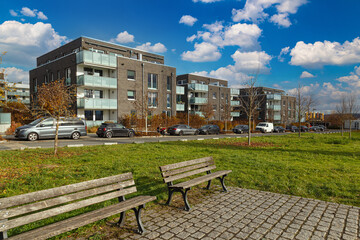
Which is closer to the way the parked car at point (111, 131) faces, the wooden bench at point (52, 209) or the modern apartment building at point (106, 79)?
the modern apartment building

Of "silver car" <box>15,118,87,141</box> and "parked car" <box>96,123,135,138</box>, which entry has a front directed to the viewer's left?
the silver car

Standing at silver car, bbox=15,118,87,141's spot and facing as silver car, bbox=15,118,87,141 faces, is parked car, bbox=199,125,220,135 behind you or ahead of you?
behind

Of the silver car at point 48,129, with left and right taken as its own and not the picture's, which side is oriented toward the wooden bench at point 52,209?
left

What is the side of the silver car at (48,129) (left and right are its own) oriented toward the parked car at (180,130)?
back

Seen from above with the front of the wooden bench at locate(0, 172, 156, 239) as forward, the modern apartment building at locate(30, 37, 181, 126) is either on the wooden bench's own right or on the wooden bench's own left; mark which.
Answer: on the wooden bench's own left

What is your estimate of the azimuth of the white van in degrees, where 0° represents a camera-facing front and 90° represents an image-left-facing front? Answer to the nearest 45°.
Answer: approximately 45°

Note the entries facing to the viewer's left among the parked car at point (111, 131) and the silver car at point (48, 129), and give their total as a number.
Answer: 1

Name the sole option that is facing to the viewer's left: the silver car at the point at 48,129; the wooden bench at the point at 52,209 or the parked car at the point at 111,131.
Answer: the silver car

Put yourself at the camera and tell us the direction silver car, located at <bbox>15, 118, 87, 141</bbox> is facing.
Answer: facing to the left of the viewer

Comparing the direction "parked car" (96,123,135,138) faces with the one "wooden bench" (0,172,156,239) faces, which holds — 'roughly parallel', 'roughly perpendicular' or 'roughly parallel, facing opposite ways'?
roughly perpendicular
